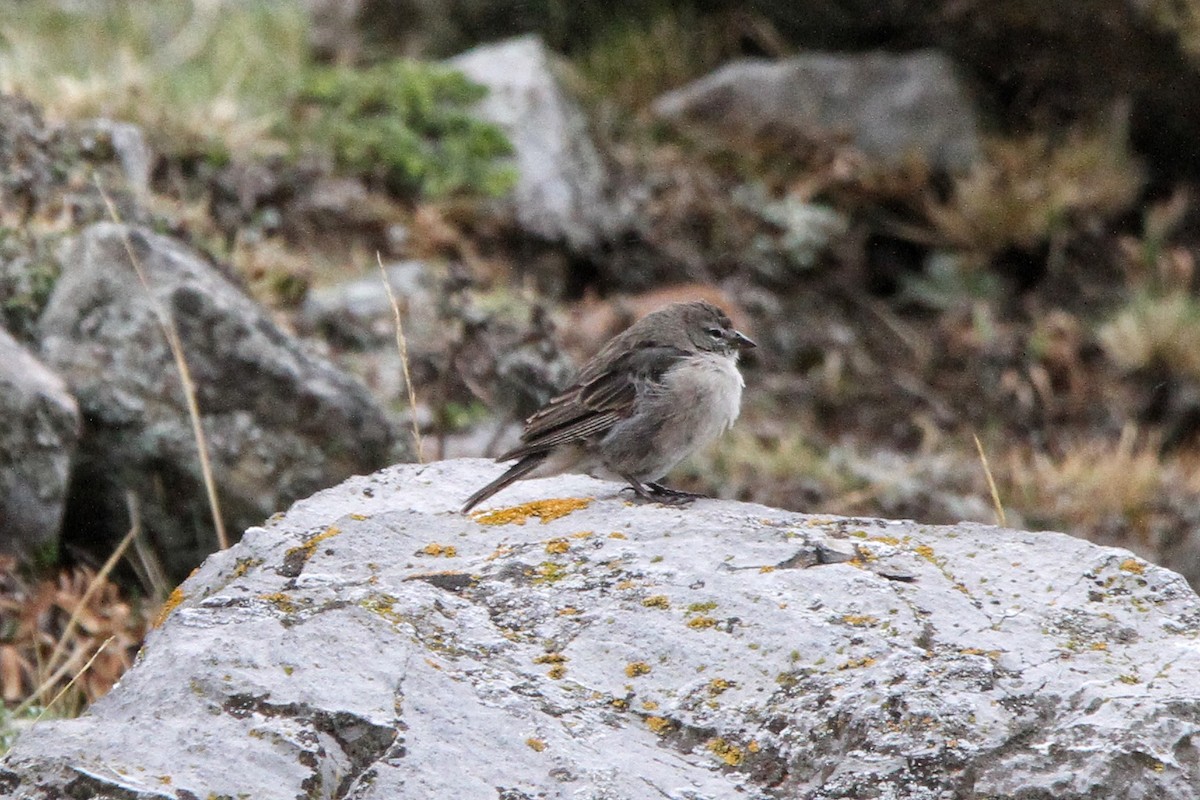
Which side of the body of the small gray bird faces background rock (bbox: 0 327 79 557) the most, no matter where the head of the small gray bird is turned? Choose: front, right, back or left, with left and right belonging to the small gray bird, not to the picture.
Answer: back

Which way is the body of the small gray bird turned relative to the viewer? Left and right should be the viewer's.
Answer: facing to the right of the viewer

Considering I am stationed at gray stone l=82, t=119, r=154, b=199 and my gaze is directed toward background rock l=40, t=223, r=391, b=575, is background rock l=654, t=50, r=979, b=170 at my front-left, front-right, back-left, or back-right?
back-left

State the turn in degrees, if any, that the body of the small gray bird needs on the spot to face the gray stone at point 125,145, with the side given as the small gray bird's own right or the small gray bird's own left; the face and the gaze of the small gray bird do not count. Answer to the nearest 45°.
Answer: approximately 135° to the small gray bird's own left

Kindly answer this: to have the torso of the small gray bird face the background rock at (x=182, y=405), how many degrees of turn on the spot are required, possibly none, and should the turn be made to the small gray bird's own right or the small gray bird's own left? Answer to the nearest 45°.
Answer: approximately 135° to the small gray bird's own left

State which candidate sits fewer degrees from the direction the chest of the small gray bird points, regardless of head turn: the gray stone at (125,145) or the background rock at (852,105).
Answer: the background rock

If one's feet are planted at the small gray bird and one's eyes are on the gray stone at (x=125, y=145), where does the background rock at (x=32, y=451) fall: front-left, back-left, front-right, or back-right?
front-left

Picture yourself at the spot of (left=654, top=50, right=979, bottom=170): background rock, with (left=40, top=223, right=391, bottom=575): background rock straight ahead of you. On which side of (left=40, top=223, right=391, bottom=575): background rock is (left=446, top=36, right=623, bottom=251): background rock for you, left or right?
right

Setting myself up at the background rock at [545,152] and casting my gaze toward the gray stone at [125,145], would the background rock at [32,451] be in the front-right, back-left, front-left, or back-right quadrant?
front-left

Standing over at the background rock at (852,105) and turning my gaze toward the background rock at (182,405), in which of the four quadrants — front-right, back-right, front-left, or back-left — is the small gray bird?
front-left

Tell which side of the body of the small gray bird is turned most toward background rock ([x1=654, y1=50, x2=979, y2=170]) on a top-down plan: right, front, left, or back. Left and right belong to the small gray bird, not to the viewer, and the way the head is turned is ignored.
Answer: left

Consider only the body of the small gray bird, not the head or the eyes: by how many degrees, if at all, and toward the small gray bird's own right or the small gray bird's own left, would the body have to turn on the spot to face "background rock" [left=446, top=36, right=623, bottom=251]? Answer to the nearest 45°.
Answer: approximately 90° to the small gray bird's own left

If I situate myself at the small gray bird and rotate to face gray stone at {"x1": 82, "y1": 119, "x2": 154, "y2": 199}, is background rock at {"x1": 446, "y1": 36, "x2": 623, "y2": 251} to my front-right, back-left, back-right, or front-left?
front-right
